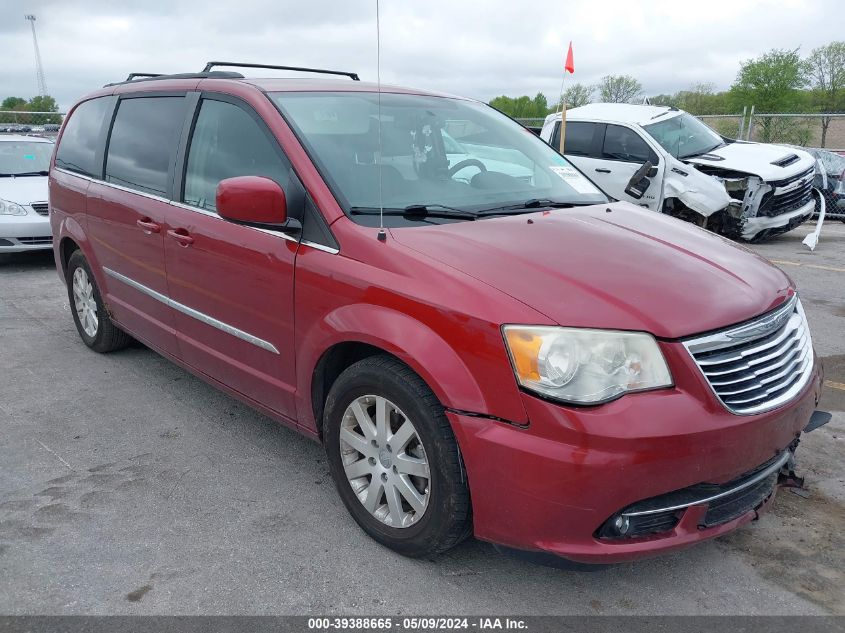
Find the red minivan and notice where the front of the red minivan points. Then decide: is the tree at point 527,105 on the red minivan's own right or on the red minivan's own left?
on the red minivan's own left

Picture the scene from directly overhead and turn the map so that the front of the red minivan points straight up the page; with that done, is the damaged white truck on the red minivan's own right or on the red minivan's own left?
on the red minivan's own left

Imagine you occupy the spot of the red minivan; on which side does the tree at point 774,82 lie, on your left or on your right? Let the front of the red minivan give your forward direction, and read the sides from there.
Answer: on your left

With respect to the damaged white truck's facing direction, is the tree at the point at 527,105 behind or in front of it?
behind

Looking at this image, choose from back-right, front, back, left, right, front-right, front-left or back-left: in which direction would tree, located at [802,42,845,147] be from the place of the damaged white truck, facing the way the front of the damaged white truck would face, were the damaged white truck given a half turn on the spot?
front-right

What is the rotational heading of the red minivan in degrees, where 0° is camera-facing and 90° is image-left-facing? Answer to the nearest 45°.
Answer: approximately 315°

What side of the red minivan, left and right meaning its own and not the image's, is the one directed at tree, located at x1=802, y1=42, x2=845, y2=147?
left

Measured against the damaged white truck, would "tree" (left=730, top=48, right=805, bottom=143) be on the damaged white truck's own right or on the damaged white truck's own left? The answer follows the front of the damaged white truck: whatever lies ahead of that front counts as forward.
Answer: on the damaged white truck's own left

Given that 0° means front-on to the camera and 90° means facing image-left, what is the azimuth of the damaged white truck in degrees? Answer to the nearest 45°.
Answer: approximately 315°

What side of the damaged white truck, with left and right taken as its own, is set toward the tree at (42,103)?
back
